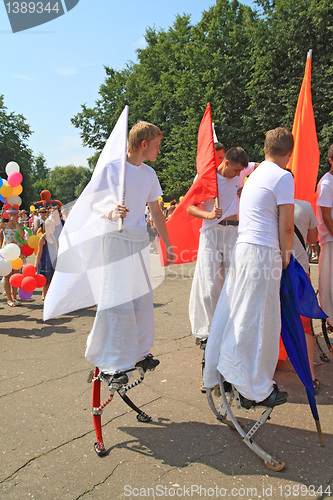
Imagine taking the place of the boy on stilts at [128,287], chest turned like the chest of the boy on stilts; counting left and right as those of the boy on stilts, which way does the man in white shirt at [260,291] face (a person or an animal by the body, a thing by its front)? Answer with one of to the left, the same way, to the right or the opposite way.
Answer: to the left

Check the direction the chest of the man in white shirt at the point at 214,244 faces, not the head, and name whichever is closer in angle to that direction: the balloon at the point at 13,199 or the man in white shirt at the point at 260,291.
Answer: the man in white shirt

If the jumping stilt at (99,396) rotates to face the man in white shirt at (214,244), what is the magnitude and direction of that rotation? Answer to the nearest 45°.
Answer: approximately 45° to its left

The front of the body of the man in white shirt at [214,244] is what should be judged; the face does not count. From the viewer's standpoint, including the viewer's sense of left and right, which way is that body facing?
facing the viewer and to the right of the viewer

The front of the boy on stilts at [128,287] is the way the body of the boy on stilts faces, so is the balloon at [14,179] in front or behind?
behind

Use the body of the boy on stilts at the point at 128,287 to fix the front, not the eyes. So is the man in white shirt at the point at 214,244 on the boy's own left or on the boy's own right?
on the boy's own left

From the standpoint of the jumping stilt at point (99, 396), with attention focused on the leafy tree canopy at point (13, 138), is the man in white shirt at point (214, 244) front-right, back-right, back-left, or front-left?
front-right

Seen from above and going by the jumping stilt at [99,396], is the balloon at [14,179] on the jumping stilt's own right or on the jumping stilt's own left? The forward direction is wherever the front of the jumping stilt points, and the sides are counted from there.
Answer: on the jumping stilt's own left

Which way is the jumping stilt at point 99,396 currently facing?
to the viewer's right

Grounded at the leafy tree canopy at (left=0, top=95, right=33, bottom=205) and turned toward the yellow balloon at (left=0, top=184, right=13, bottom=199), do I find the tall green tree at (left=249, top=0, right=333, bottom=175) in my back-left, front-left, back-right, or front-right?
front-left

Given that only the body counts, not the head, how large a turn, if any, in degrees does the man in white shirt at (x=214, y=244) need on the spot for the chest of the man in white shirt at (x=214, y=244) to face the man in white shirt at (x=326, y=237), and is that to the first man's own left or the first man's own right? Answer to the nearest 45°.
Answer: approximately 45° to the first man's own left

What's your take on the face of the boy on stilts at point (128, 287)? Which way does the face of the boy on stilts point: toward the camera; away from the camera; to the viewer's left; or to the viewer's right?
to the viewer's right
